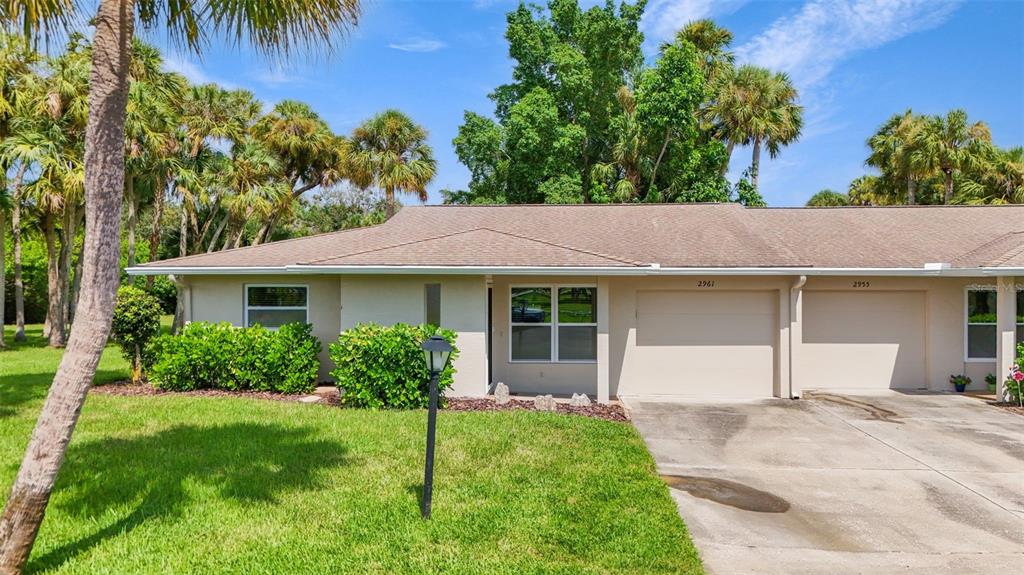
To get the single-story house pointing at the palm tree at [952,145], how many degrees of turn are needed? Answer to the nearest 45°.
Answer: approximately 135° to its left

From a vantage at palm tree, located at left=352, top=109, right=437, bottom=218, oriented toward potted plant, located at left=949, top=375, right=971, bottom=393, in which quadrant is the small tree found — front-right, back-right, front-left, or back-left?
front-right

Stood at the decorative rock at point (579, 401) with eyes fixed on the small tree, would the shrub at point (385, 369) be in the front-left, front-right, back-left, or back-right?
front-left

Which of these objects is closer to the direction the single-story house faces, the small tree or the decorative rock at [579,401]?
the decorative rock

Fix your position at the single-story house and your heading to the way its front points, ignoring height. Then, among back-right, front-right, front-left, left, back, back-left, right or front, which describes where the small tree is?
right

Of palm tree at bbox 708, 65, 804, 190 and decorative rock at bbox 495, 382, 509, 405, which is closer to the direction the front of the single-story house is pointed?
the decorative rock

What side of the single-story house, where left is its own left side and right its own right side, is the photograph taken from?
front

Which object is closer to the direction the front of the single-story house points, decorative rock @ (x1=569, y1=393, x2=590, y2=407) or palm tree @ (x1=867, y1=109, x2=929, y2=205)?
the decorative rock

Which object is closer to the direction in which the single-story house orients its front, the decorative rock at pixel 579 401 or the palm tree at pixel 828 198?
the decorative rock

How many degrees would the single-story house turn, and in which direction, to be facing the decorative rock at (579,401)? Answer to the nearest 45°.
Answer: approximately 45° to its right

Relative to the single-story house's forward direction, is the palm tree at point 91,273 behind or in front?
in front

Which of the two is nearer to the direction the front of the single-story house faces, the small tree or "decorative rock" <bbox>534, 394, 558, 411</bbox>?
the decorative rock
